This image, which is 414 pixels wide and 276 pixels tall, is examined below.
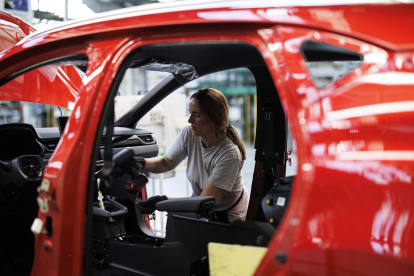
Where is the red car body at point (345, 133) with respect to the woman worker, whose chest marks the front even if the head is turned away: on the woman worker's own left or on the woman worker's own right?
on the woman worker's own left

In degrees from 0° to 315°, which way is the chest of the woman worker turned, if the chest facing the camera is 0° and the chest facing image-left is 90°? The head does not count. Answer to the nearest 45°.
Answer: approximately 45°
